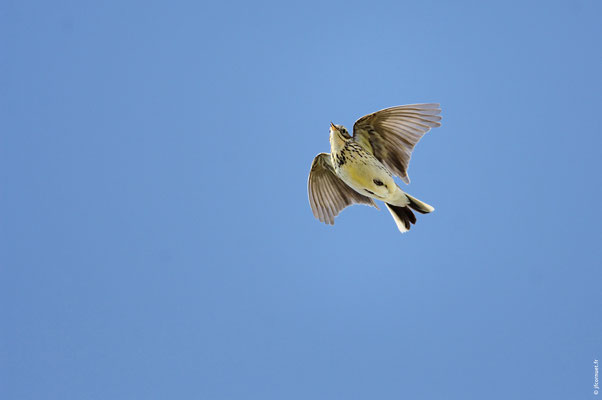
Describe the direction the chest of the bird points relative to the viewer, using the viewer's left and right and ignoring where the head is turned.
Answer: facing the viewer and to the left of the viewer
